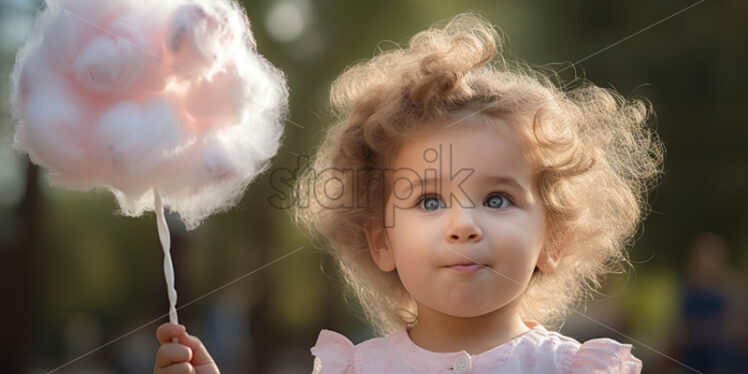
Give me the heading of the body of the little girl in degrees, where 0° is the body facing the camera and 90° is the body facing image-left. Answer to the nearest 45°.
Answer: approximately 0°
